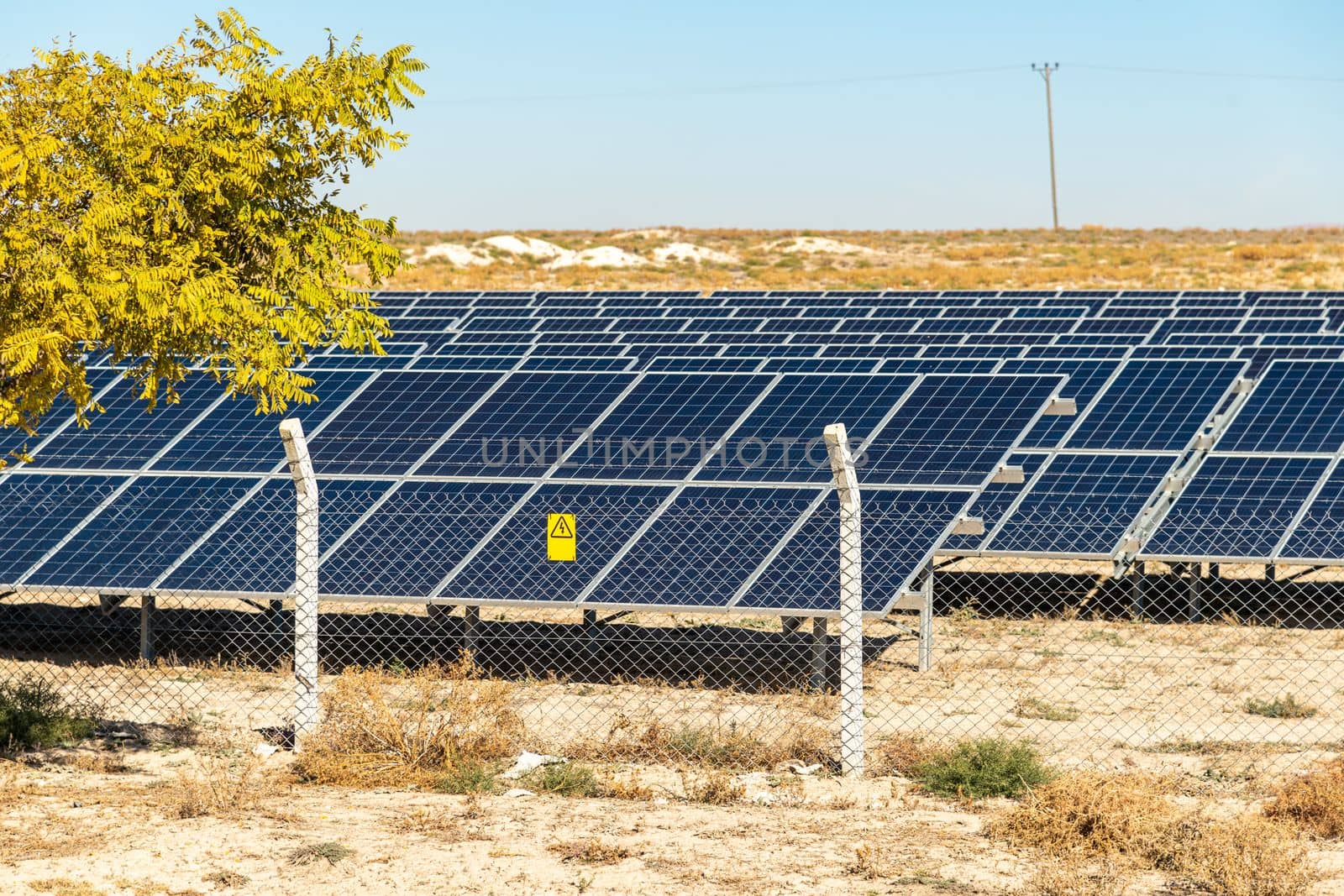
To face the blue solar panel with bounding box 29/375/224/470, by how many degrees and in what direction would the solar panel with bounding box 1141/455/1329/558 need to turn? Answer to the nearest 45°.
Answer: approximately 45° to its right

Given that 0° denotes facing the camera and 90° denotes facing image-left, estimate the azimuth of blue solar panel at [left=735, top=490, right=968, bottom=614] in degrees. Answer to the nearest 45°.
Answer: approximately 45°

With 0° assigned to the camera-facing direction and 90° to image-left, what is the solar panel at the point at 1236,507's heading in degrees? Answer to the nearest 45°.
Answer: approximately 45°

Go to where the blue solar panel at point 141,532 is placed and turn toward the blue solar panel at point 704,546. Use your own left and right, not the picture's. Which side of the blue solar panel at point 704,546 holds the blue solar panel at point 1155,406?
left

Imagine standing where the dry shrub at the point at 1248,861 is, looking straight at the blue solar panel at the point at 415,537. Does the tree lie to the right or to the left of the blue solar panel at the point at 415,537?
left

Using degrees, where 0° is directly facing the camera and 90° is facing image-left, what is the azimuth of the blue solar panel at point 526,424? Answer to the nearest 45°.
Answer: approximately 45°

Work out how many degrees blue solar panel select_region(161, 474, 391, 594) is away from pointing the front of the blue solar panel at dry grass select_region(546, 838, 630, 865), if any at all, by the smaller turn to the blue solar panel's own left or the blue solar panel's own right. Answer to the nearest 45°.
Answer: approximately 45° to the blue solar panel's own left

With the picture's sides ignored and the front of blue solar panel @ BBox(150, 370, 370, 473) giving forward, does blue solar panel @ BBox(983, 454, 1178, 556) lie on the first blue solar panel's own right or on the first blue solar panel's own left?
on the first blue solar panel's own left

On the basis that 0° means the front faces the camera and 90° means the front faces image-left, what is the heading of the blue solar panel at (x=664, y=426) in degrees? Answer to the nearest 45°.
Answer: approximately 45°
